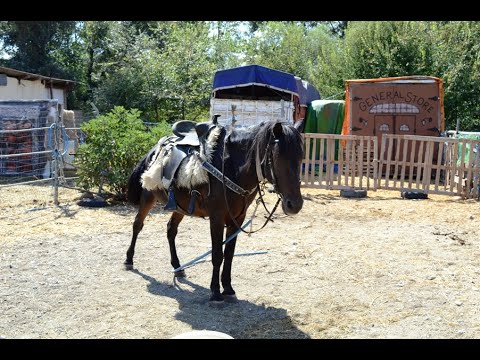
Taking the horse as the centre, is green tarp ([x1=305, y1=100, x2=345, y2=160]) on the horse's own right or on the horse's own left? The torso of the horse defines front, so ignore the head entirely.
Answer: on the horse's own left

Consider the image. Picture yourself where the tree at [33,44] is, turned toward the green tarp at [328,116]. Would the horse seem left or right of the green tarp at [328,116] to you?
right

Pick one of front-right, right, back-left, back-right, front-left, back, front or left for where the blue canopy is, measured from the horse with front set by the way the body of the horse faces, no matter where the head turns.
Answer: back-left

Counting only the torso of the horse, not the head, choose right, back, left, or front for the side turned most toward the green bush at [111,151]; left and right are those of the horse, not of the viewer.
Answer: back

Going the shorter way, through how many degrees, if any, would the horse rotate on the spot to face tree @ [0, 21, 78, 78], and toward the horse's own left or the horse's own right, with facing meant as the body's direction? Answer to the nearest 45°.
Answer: approximately 180°

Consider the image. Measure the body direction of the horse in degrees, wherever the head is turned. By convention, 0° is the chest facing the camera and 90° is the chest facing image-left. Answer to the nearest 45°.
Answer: approximately 315°
